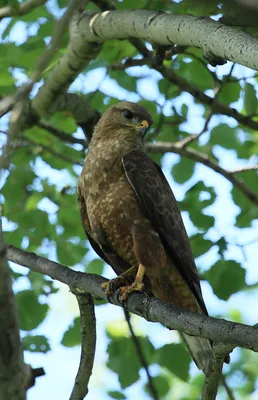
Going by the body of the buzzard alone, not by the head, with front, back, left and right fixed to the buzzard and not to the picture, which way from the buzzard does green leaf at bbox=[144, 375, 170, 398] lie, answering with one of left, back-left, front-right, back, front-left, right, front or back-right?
back-right

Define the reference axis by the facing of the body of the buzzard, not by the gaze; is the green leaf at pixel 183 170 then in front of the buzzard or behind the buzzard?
behind

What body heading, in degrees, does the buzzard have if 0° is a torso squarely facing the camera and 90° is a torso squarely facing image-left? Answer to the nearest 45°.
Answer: approximately 45°

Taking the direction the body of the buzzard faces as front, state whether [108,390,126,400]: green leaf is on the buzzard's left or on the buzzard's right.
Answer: on the buzzard's right

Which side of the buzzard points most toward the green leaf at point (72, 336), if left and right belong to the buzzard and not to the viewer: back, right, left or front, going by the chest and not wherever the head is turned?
right
